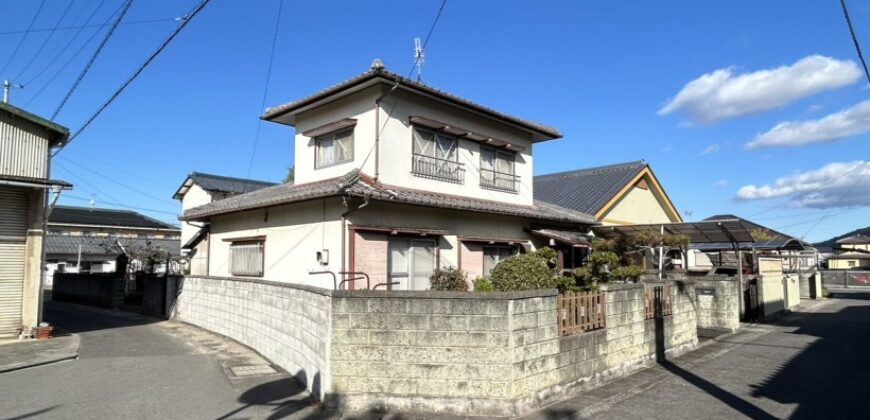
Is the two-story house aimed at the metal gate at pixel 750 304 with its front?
no

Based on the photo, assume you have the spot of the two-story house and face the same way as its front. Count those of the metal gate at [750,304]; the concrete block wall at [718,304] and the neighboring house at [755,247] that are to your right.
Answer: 0

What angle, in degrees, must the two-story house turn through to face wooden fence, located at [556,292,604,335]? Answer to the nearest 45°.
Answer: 0° — it already faces it

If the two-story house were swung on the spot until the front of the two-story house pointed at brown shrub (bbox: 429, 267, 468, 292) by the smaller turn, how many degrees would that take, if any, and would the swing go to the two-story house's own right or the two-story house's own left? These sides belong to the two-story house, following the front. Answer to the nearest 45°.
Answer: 0° — it already faces it

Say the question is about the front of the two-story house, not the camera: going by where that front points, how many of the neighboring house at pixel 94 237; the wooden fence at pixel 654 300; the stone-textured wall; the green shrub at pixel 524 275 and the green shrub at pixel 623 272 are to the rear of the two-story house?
1

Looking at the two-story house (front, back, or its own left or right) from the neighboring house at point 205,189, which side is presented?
back

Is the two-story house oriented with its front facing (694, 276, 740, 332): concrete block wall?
no

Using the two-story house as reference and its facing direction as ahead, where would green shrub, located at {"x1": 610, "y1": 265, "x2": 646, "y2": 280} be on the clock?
The green shrub is roughly at 11 o'clock from the two-story house.

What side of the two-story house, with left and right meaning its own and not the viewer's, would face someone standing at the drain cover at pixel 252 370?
right

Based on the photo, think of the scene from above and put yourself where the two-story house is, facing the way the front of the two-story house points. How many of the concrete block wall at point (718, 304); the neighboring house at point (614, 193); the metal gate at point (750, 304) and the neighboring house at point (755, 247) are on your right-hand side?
0

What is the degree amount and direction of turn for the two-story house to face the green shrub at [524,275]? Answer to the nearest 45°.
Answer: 0° — it already faces it

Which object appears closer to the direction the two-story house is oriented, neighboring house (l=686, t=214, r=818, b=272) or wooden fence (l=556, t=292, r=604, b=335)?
the wooden fence

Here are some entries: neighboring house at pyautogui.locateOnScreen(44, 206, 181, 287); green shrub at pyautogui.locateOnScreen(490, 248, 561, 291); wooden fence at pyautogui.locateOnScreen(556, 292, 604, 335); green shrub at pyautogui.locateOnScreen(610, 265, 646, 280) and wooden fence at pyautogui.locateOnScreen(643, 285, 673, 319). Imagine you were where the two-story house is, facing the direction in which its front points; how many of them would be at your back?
1

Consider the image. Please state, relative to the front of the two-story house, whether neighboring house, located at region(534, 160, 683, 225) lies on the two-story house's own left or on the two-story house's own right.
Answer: on the two-story house's own left

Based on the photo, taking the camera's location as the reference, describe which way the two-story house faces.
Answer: facing the viewer and to the right of the viewer
